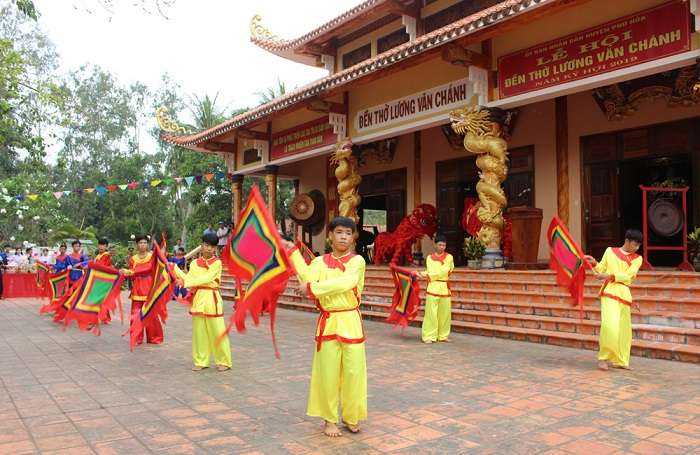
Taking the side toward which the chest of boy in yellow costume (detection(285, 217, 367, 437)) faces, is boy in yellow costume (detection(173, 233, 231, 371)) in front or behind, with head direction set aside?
behind

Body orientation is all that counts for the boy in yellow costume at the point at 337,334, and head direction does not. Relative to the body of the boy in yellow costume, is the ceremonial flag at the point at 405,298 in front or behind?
behind

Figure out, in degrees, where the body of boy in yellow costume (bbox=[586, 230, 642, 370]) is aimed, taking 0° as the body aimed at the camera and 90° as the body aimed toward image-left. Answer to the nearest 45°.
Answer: approximately 0°

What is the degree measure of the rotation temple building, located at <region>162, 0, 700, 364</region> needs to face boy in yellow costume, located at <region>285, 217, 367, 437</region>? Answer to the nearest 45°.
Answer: approximately 45° to its left

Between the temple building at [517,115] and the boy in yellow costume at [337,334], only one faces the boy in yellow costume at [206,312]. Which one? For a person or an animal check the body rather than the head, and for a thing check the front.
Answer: the temple building

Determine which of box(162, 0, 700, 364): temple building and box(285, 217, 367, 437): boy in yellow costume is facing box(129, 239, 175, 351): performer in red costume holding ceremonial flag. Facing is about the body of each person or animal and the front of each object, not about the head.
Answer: the temple building

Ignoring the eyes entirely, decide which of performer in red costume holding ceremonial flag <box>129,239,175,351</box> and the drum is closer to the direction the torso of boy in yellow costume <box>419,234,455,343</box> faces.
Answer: the performer in red costume holding ceremonial flag
